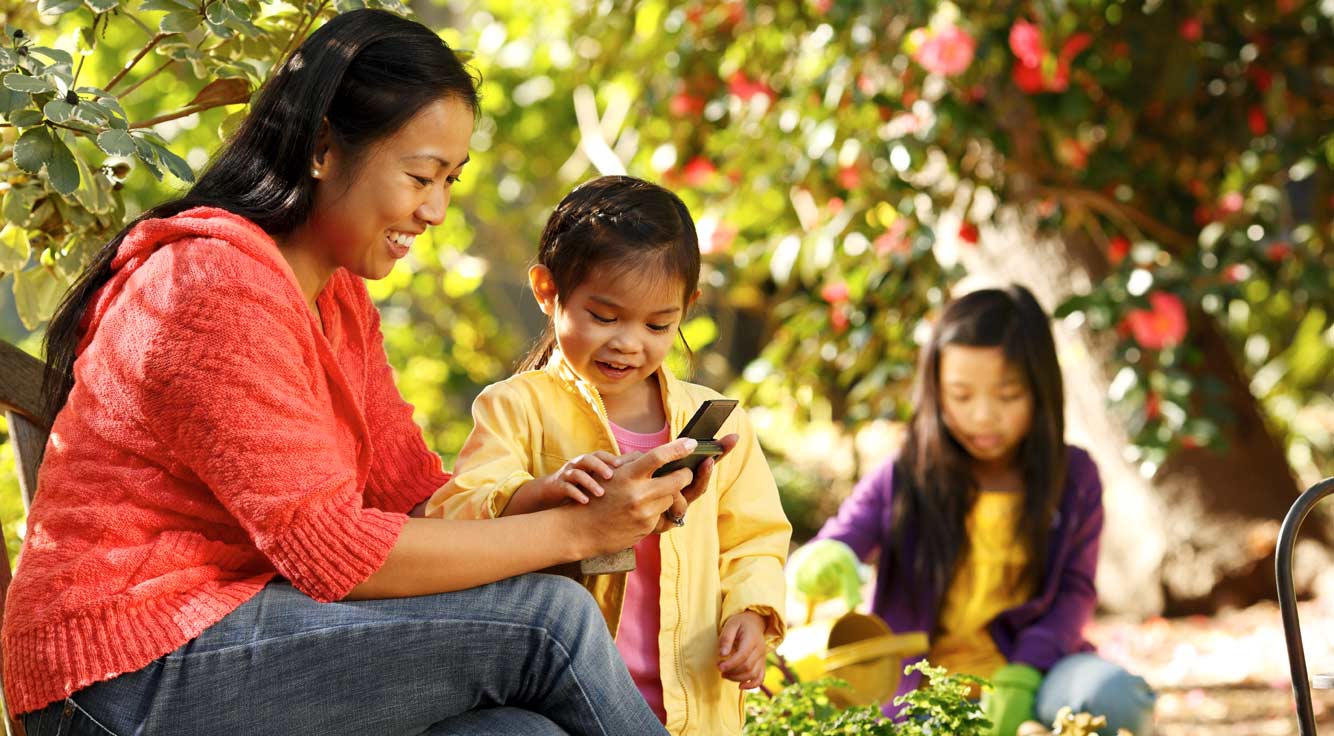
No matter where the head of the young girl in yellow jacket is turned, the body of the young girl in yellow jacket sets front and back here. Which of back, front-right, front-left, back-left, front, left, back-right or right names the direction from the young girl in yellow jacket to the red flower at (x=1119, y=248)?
back-left

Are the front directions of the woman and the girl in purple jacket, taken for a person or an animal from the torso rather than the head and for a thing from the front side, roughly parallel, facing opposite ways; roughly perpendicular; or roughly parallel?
roughly perpendicular

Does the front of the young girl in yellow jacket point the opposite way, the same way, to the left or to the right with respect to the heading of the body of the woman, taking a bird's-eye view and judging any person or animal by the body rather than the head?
to the right

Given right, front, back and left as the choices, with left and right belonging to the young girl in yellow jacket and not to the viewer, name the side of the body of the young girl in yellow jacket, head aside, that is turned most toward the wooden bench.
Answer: right

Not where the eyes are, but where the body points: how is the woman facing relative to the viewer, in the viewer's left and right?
facing to the right of the viewer

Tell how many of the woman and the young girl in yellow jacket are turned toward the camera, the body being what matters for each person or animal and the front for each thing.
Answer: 1

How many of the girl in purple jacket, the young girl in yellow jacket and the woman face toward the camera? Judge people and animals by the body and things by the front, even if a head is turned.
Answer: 2
